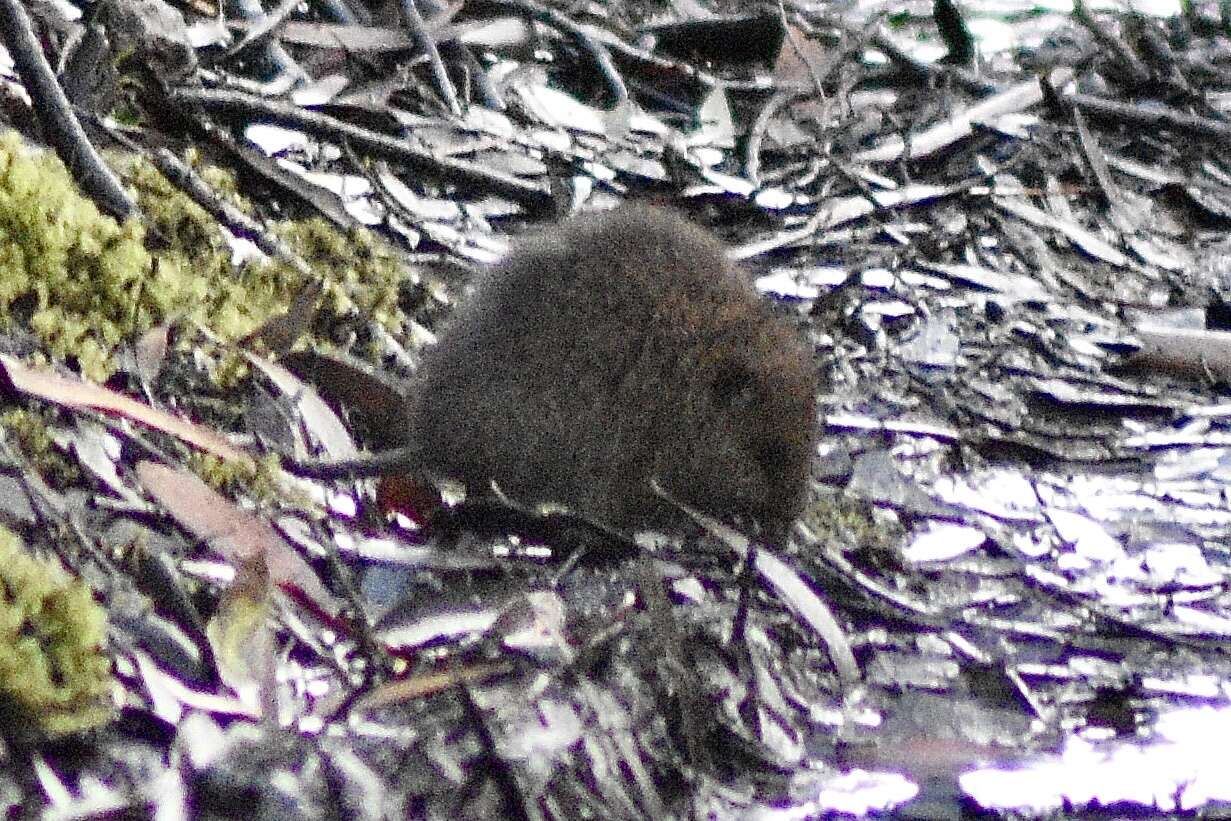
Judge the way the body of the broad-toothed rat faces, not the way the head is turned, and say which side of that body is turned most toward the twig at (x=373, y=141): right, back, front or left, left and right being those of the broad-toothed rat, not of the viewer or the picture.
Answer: left

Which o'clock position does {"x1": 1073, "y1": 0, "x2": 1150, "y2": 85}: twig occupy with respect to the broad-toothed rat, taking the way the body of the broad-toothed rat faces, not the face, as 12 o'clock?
The twig is roughly at 10 o'clock from the broad-toothed rat.

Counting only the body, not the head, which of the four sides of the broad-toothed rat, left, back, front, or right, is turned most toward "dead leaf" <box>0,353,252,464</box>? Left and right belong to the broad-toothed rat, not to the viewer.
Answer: back

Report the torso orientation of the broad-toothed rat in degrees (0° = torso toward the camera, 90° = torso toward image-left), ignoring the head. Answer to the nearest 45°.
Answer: approximately 270°

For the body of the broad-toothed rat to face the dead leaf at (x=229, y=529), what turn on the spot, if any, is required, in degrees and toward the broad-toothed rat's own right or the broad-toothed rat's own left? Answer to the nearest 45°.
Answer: approximately 135° to the broad-toothed rat's own right

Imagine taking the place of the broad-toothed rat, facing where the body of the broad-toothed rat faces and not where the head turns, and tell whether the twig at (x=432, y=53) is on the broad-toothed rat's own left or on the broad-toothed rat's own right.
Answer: on the broad-toothed rat's own left

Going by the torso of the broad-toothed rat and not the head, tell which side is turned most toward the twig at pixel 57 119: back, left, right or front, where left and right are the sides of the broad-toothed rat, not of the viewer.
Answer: back

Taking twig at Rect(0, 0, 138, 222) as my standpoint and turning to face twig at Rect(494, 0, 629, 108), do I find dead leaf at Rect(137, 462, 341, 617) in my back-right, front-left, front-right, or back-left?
back-right

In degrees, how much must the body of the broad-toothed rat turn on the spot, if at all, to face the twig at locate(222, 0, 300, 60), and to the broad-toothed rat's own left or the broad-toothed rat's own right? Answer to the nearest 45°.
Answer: approximately 135° to the broad-toothed rat's own left

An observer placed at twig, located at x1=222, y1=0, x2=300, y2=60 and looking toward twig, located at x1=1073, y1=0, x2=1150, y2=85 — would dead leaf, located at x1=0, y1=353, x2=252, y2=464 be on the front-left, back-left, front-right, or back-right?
back-right

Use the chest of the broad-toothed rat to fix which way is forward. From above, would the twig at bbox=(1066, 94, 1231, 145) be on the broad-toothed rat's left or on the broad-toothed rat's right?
on the broad-toothed rat's left

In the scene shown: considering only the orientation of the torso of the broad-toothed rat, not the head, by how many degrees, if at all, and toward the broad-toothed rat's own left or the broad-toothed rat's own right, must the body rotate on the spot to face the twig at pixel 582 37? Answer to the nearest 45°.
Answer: approximately 90° to the broad-toothed rat's own left
